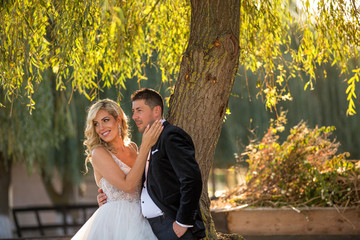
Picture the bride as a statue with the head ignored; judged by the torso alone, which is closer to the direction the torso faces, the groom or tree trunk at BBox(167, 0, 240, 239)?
the groom

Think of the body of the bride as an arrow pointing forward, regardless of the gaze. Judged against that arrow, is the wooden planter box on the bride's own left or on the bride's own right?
on the bride's own left

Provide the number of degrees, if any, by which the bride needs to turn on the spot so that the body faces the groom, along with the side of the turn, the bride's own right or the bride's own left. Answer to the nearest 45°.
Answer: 0° — they already face them

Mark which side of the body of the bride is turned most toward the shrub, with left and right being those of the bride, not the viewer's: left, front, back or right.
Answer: left

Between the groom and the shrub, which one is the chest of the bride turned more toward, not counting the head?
the groom

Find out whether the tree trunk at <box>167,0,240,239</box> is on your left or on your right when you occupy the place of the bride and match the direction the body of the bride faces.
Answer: on your left

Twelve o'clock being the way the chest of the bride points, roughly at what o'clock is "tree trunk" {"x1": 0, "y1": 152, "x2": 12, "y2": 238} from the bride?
The tree trunk is roughly at 7 o'clock from the bride.

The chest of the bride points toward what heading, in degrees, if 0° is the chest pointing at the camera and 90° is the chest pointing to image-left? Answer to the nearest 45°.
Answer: approximately 315°
